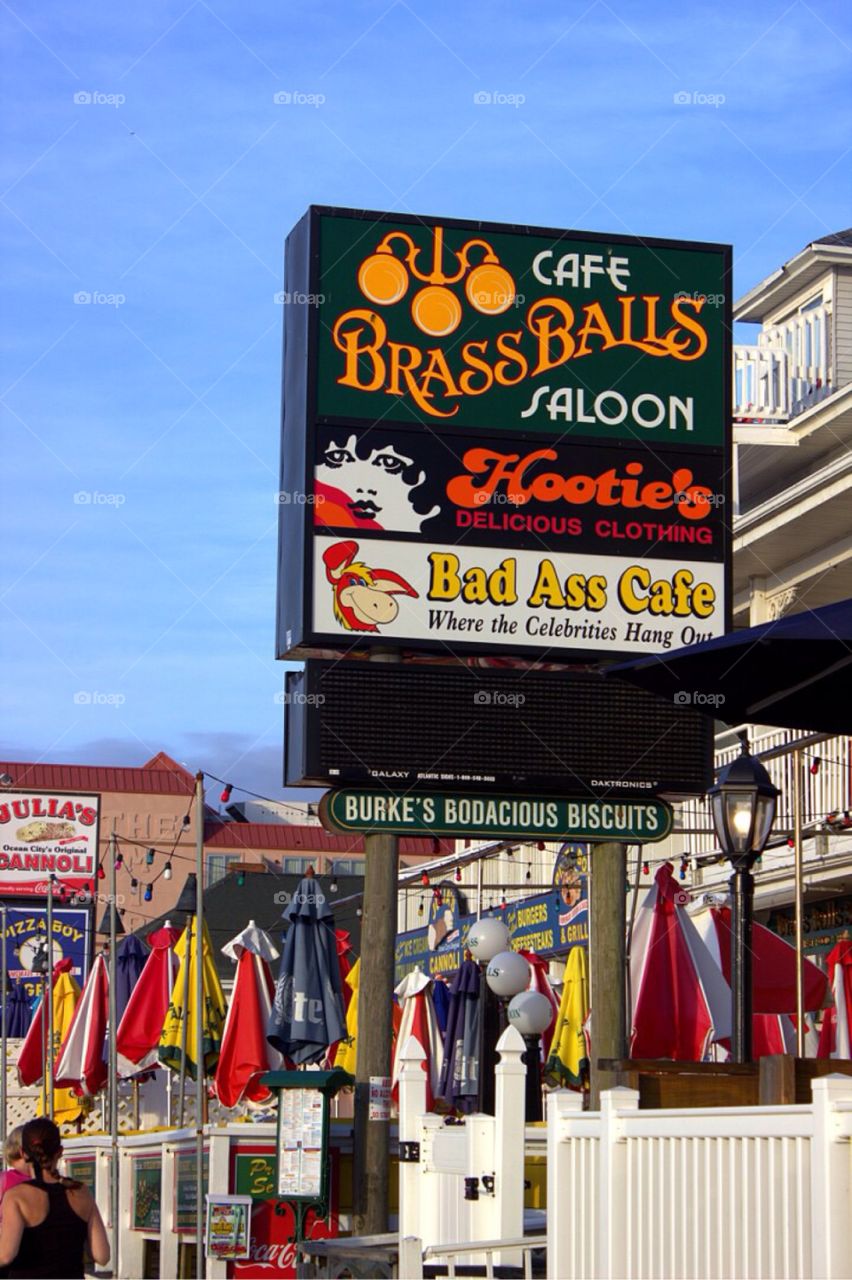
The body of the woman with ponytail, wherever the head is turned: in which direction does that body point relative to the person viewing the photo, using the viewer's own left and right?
facing away from the viewer

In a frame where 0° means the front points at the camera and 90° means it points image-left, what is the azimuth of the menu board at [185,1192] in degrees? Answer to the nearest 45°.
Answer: approximately 0°

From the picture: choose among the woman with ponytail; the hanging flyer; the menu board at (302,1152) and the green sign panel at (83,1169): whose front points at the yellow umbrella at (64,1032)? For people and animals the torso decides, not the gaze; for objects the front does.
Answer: the woman with ponytail

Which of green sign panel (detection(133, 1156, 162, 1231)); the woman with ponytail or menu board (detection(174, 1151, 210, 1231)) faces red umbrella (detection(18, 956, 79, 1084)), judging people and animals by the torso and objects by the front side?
the woman with ponytail

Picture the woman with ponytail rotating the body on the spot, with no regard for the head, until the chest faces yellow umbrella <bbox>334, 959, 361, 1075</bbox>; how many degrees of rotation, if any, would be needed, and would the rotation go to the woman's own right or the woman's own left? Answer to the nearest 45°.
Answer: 0° — they already face it

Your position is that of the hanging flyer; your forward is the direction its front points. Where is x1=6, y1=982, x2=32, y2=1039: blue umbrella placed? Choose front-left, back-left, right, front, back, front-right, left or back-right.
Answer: back

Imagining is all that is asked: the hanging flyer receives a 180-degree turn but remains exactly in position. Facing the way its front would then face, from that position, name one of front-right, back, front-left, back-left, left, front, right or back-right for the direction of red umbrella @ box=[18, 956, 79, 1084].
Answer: front

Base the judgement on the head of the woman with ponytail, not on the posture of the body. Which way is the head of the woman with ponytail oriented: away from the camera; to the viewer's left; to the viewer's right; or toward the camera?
away from the camera

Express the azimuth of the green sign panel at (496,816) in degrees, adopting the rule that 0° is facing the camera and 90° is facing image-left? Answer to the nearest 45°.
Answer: approximately 0°
